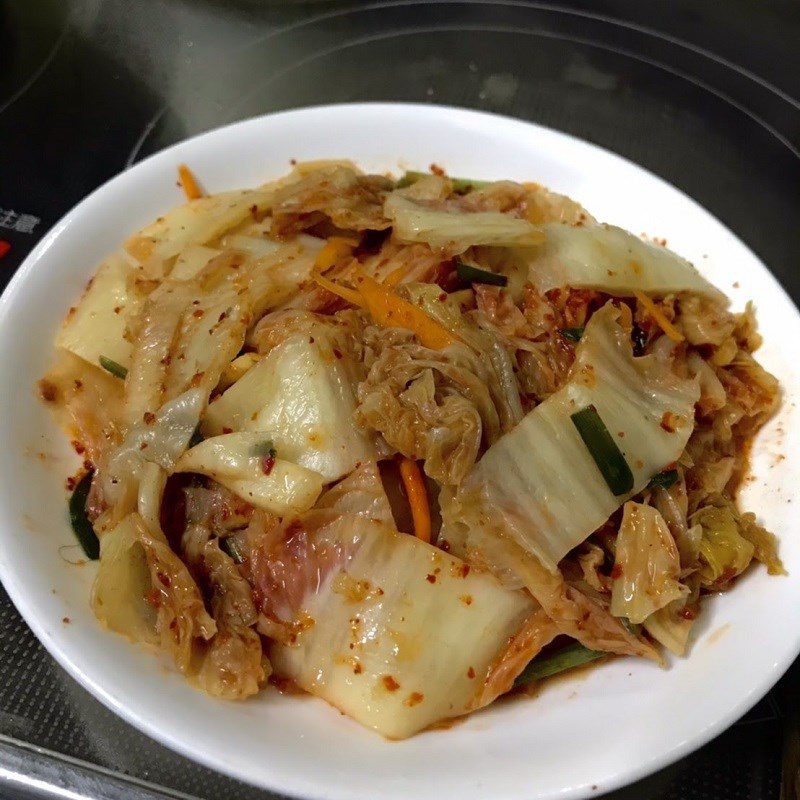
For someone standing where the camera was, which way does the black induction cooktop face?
facing the viewer
